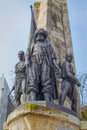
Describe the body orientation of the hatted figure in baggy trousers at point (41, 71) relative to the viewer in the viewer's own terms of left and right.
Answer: facing the viewer
